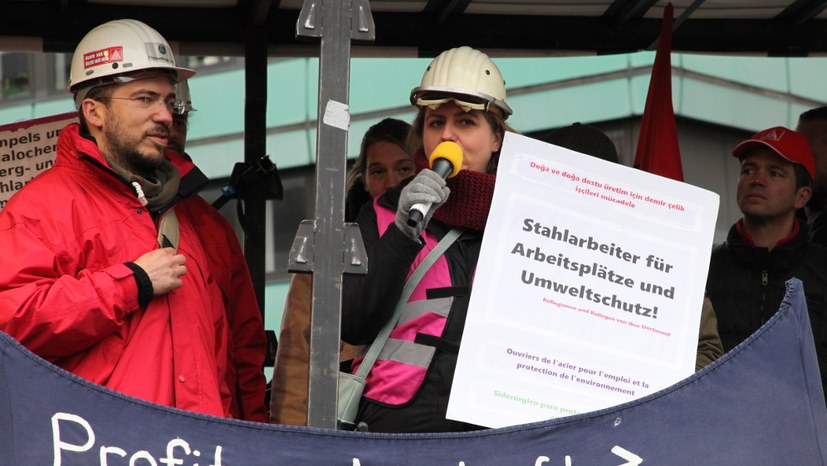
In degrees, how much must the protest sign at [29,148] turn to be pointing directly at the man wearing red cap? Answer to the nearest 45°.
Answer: approximately 90° to its left

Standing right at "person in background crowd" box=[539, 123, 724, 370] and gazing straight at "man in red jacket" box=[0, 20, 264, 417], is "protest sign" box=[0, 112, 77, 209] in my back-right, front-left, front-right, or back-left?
front-right

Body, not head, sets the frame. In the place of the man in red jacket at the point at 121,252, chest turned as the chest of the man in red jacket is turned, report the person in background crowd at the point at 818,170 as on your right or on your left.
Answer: on your left

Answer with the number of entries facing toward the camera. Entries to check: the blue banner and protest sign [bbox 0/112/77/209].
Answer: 2

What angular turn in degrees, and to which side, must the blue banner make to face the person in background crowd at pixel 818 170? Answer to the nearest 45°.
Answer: approximately 135° to its left

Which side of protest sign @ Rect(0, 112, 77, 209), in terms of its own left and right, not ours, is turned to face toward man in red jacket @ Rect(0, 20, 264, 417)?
front

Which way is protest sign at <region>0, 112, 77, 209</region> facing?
toward the camera

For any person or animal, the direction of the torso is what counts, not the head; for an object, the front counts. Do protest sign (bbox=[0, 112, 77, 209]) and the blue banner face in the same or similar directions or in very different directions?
same or similar directions

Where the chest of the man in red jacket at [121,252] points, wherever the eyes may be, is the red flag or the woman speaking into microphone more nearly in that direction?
the woman speaking into microphone

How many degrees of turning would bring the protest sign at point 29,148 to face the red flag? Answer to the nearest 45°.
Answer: approximately 90° to its left

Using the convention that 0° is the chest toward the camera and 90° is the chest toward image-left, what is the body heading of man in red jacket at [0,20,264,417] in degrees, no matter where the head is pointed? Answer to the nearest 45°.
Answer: approximately 315°

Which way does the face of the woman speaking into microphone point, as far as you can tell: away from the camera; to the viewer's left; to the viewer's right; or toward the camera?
toward the camera

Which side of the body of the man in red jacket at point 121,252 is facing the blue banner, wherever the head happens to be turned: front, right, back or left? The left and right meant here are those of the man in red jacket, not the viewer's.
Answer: front

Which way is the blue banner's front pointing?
toward the camera

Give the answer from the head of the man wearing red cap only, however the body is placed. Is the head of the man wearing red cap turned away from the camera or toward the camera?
toward the camera
